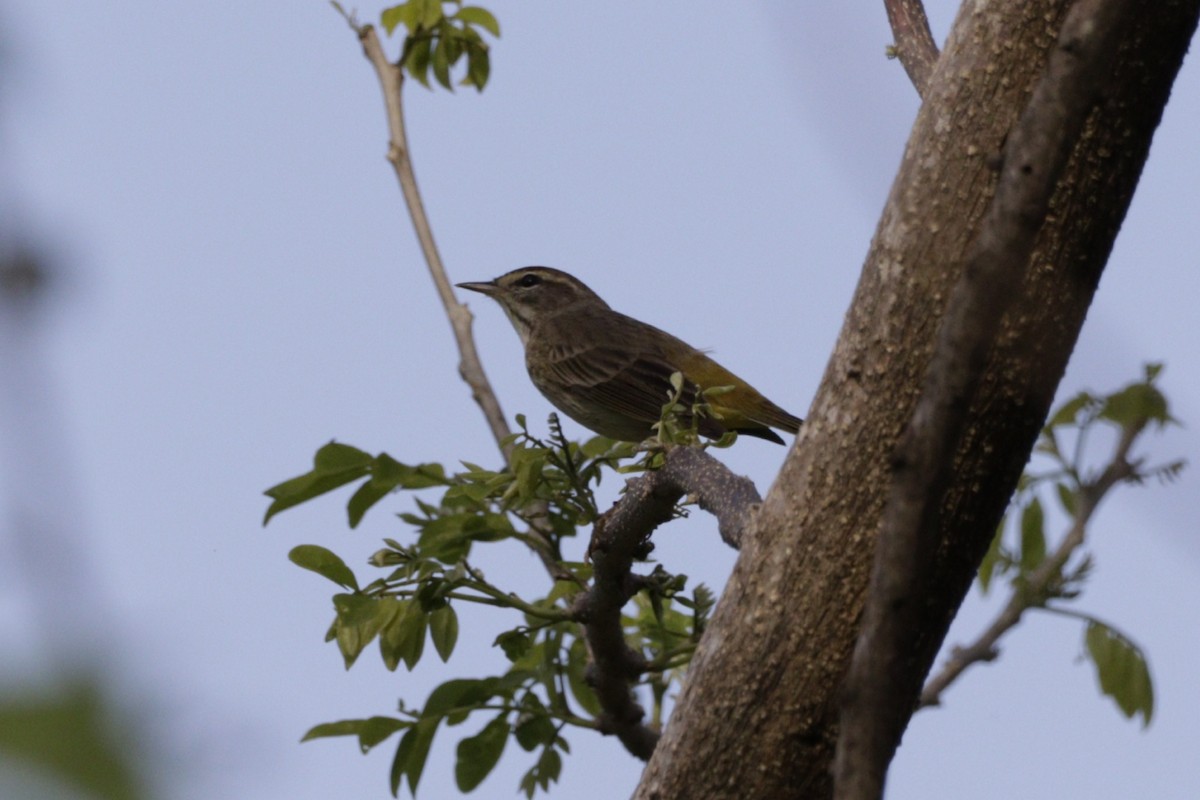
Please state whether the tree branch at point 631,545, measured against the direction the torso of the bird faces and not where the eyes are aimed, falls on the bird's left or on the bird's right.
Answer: on the bird's left

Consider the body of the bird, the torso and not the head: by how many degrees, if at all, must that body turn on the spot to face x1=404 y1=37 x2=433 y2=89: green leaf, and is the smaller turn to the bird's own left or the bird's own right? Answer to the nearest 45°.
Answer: approximately 45° to the bird's own left

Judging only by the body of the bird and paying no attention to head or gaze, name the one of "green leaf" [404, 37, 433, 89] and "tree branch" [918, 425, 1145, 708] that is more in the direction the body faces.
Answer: the green leaf

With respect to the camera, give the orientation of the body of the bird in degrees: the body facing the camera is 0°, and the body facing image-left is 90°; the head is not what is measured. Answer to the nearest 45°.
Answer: approximately 90°

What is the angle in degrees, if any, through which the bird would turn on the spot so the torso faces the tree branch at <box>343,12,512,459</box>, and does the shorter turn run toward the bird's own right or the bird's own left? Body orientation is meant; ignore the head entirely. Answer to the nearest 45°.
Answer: approximately 45° to the bird's own left

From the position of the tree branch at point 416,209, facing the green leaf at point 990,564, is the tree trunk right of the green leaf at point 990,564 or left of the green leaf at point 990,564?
right
